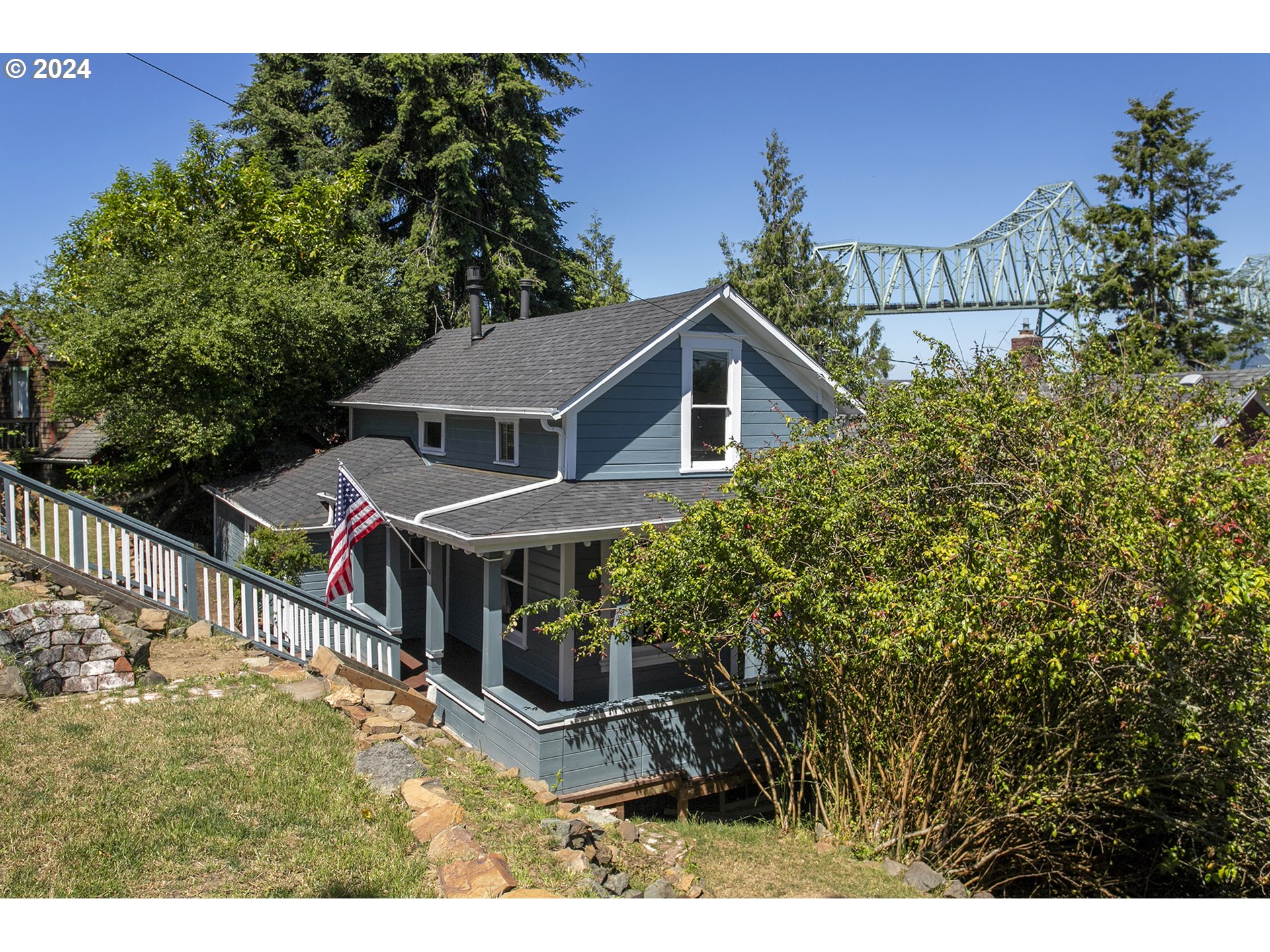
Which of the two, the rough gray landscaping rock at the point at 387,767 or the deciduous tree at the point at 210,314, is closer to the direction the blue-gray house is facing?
the rough gray landscaping rock

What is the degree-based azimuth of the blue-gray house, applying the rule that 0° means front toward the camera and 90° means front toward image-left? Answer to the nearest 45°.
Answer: approximately 315°

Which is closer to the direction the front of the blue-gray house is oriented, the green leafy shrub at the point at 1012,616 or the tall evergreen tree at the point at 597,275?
the green leafy shrub

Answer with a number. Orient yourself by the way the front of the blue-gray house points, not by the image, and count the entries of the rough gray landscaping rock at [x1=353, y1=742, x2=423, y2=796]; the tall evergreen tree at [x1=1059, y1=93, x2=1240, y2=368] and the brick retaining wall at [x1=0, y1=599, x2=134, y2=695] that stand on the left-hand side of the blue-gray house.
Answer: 1

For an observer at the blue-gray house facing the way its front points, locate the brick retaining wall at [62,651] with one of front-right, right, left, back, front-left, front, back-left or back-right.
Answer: right

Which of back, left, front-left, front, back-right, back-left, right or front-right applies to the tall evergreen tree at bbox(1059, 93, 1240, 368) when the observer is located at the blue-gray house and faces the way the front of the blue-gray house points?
left

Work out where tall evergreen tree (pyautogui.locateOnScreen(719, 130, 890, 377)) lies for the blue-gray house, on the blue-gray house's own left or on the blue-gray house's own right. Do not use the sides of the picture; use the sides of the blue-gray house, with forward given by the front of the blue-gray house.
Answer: on the blue-gray house's own left

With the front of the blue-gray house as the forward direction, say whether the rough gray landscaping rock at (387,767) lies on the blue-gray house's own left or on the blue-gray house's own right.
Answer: on the blue-gray house's own right
